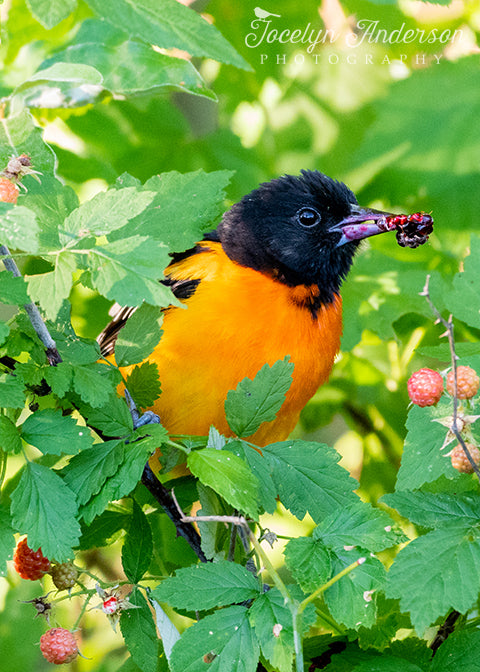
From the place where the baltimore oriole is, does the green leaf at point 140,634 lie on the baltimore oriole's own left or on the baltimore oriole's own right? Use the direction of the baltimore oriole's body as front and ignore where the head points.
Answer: on the baltimore oriole's own right

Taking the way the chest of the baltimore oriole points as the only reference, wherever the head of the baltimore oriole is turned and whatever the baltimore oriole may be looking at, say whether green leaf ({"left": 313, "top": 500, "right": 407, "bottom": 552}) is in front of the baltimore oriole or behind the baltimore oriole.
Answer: in front

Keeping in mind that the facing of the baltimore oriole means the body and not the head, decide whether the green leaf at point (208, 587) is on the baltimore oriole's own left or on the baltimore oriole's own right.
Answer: on the baltimore oriole's own right

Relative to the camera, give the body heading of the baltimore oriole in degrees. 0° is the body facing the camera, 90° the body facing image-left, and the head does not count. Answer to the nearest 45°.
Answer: approximately 315°

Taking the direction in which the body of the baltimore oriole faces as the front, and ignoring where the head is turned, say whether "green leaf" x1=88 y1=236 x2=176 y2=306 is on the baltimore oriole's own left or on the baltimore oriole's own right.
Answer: on the baltimore oriole's own right

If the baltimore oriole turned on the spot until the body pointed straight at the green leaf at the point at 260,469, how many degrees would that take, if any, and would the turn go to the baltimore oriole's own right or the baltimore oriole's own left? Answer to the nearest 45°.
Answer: approximately 45° to the baltimore oriole's own right

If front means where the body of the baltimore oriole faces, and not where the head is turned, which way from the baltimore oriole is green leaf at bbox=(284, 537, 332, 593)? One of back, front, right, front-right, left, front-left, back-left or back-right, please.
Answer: front-right
